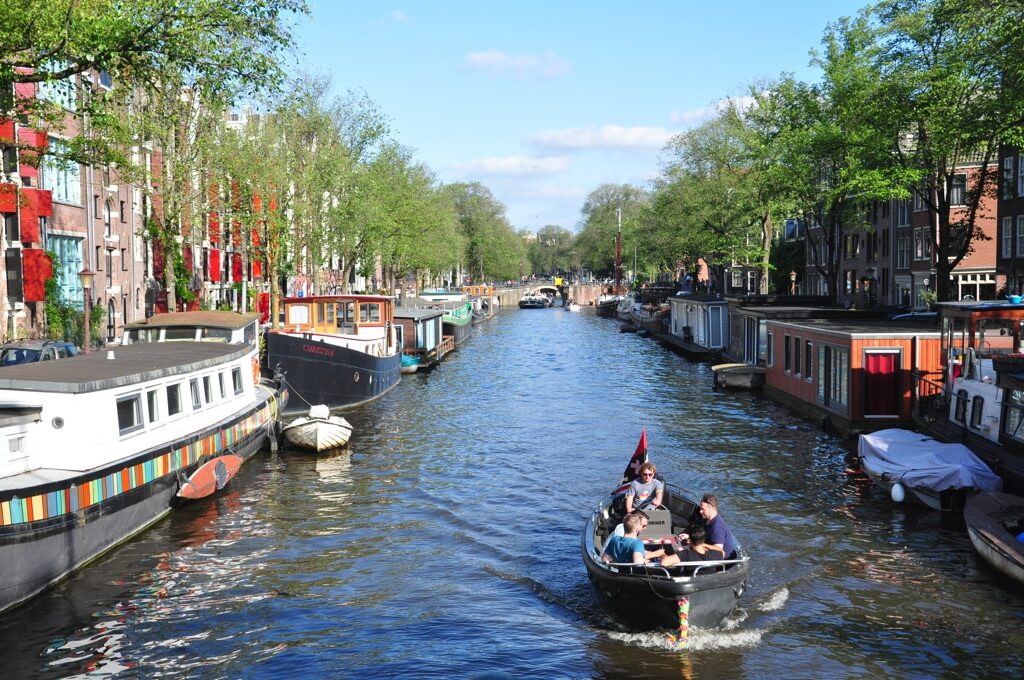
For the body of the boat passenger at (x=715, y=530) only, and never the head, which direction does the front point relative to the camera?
to the viewer's left

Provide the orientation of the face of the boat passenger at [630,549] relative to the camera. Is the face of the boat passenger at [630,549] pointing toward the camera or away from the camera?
away from the camera

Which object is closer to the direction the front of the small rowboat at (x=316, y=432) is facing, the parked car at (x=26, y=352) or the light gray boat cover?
the light gray boat cover

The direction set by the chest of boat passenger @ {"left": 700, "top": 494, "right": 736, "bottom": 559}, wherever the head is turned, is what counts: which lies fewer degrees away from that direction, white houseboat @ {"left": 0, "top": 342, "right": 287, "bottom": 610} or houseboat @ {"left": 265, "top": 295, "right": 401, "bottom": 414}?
the white houseboat

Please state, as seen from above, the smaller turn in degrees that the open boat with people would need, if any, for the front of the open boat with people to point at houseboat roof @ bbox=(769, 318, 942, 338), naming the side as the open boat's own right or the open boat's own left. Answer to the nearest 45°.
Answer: approximately 180°

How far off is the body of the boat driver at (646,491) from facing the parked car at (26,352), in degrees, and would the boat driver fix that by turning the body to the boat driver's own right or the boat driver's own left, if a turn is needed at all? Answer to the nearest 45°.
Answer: approximately 135° to the boat driver's own right

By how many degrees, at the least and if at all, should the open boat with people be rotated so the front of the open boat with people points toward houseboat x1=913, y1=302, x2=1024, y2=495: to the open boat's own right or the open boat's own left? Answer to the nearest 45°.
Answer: approximately 135° to the open boat's own left

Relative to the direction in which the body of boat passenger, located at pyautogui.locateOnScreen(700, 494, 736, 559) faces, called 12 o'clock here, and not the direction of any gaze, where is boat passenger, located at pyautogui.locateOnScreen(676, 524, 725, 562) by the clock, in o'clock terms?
boat passenger, located at pyautogui.locateOnScreen(676, 524, 725, 562) is roughly at 10 o'clock from boat passenger, located at pyautogui.locateOnScreen(700, 494, 736, 559).
